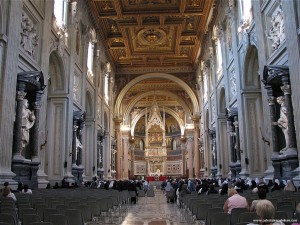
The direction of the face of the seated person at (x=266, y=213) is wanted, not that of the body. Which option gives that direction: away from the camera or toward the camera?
away from the camera

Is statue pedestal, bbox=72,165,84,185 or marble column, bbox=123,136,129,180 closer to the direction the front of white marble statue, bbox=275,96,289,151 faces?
the statue pedestal

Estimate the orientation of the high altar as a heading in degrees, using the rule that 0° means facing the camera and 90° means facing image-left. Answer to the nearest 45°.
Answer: approximately 0°

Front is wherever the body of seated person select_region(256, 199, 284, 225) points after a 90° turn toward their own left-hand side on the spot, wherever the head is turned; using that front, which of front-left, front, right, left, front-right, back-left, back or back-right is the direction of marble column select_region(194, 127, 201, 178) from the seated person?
right

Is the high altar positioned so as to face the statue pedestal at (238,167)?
yes

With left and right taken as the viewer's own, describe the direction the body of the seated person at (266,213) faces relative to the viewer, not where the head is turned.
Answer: facing away from the viewer

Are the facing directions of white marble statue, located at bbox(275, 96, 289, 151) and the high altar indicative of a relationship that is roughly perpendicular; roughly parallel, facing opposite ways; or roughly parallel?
roughly perpendicular

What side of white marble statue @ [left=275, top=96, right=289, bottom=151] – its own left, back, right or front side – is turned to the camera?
left

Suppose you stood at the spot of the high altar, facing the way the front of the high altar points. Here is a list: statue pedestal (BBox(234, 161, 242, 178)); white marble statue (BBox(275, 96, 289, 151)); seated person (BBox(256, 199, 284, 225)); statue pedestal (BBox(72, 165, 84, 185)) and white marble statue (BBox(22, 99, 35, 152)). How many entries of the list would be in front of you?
5

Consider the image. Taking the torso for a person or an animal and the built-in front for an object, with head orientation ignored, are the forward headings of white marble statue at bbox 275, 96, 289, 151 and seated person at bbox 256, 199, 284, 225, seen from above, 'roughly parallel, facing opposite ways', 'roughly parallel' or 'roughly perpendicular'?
roughly perpendicular

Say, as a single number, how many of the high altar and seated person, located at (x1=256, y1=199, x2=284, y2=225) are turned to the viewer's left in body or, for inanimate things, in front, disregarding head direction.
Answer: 0

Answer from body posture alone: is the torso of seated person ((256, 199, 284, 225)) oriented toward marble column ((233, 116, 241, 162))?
yes

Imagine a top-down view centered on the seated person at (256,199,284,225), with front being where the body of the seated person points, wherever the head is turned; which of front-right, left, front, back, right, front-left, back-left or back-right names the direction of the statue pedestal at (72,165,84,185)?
front-left

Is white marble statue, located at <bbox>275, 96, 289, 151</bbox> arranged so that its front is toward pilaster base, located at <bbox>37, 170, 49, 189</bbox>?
yes

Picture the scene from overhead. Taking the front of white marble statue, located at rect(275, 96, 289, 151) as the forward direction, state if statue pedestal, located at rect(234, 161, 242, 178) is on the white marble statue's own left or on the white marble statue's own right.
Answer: on the white marble statue's own right

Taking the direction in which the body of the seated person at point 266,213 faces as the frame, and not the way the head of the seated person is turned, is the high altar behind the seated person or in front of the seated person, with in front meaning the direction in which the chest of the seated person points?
in front
